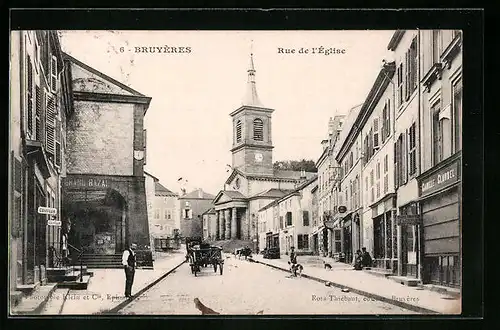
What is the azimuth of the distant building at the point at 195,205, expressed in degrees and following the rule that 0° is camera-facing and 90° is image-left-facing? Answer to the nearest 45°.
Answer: approximately 0°
